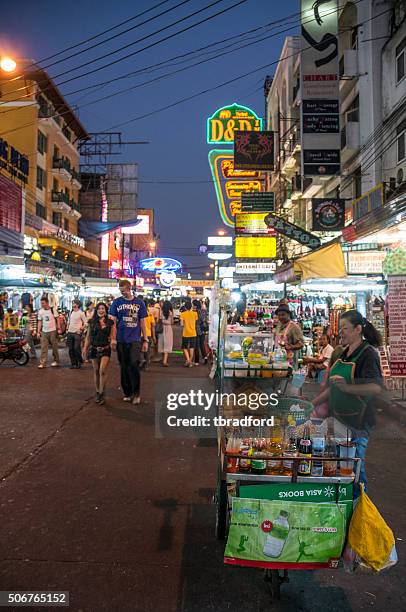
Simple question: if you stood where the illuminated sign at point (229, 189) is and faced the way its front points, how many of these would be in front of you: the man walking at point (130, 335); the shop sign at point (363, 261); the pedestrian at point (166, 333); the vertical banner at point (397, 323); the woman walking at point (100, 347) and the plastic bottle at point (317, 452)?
6

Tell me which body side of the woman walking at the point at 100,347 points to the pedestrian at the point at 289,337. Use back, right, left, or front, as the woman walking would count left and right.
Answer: left

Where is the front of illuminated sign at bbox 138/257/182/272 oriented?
toward the camera

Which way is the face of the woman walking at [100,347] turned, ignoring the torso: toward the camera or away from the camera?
toward the camera

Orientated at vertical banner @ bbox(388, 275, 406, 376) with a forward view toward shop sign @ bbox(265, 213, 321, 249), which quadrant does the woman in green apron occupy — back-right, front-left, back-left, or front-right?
back-left

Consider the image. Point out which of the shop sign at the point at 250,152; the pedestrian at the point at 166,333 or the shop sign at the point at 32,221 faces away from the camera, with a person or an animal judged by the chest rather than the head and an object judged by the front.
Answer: the pedestrian

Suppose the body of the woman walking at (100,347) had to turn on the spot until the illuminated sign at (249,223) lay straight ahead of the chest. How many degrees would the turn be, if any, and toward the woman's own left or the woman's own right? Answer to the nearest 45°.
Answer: approximately 135° to the woman's own left

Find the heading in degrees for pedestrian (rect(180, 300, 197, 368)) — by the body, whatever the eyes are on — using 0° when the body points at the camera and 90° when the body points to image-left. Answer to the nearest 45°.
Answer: approximately 180°

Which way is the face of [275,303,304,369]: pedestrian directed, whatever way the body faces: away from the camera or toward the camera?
toward the camera

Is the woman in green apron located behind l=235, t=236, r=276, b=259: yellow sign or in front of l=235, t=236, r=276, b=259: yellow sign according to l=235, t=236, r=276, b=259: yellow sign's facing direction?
in front

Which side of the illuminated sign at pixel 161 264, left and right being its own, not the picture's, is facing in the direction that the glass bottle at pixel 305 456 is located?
front

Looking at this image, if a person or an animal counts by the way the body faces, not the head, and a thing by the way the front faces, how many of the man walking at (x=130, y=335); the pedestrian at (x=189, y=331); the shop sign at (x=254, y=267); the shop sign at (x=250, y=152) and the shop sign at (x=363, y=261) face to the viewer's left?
0

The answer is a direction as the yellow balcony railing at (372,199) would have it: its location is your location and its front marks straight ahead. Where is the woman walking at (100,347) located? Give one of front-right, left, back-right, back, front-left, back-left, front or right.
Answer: front

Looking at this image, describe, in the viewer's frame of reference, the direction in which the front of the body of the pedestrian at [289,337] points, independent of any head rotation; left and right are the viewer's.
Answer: facing the viewer and to the left of the viewer

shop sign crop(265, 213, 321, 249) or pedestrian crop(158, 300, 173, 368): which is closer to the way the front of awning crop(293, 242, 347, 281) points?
the pedestrian

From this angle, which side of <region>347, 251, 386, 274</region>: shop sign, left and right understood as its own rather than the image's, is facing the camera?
front

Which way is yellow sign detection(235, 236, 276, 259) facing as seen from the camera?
toward the camera

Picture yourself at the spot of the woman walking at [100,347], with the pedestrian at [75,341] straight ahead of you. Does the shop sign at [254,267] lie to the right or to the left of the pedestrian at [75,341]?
right

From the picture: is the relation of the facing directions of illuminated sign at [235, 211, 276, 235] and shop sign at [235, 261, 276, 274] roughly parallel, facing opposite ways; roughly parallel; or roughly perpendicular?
roughly parallel
